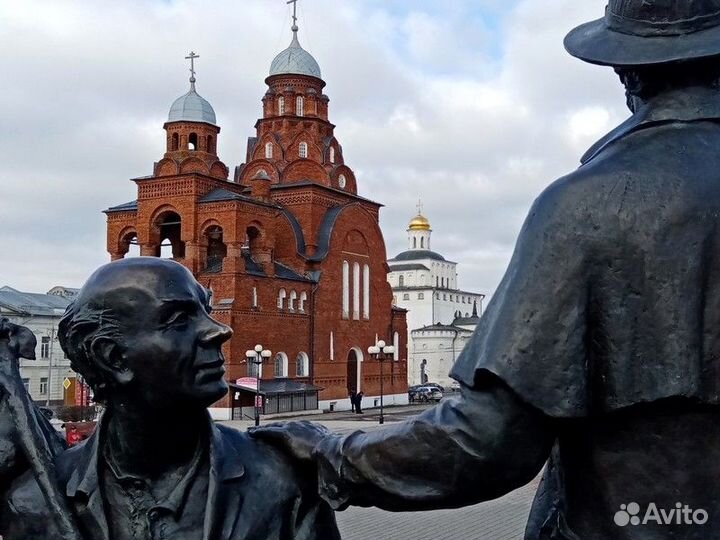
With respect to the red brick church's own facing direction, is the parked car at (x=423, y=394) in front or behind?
behind
